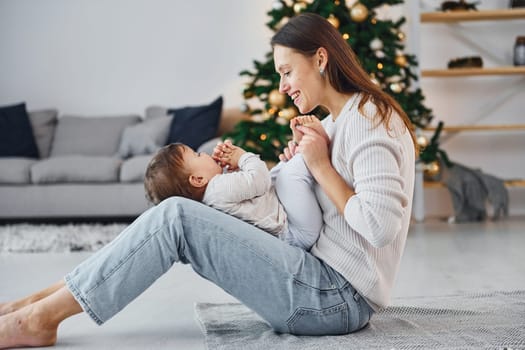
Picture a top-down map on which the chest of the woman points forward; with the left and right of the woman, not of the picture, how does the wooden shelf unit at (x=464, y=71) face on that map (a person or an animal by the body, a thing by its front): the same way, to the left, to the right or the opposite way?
to the left

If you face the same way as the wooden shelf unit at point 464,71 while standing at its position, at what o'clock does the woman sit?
The woman is roughly at 12 o'clock from the wooden shelf unit.

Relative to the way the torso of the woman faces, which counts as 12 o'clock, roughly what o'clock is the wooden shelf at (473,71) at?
The wooden shelf is roughly at 4 o'clock from the woman.

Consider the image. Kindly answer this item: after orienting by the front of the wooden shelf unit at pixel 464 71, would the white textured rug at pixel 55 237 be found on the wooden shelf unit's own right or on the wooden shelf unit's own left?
on the wooden shelf unit's own right

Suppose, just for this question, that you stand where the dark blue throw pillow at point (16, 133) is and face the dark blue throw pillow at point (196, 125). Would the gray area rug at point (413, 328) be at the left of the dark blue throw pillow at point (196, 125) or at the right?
right

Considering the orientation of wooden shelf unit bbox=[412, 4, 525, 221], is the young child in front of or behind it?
in front

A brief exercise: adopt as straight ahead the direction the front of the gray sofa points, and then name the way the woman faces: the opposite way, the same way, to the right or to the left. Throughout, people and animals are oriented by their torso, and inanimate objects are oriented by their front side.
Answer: to the right

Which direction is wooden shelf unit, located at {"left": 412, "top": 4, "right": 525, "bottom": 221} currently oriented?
toward the camera

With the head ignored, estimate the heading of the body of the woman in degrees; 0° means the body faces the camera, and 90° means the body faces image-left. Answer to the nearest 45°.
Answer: approximately 90°

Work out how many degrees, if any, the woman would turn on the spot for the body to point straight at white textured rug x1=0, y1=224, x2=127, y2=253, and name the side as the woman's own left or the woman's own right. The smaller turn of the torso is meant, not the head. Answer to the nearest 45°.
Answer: approximately 45° to the woman's own right

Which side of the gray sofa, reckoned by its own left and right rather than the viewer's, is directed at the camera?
front

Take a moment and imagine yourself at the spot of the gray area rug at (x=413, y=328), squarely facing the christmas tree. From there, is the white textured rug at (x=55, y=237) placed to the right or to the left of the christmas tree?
left

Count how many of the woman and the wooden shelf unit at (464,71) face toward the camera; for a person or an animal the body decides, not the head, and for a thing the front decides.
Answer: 1

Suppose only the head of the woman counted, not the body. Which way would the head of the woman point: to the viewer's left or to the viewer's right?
to the viewer's left

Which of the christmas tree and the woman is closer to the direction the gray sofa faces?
the woman

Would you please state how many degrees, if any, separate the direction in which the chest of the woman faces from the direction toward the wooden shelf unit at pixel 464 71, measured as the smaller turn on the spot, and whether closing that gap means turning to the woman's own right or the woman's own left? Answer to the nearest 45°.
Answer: approximately 135° to the woman's own right
